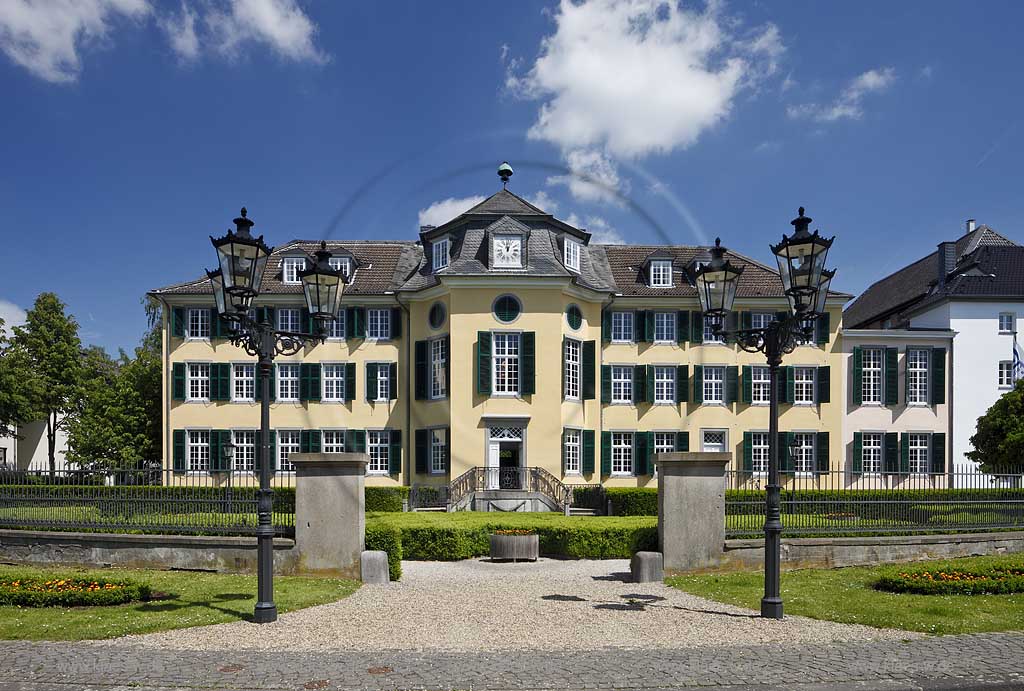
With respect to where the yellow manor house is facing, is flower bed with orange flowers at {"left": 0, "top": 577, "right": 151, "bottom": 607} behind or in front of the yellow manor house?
in front

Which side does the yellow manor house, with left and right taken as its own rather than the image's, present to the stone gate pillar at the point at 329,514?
front

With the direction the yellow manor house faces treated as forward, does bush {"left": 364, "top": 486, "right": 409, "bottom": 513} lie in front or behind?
in front

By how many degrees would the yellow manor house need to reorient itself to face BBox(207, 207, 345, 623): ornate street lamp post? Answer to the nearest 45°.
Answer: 0° — it already faces it

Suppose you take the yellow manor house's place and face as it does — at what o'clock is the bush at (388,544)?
The bush is roughly at 12 o'clock from the yellow manor house.

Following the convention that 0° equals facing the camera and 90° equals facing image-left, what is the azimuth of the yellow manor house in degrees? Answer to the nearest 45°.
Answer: approximately 0°
